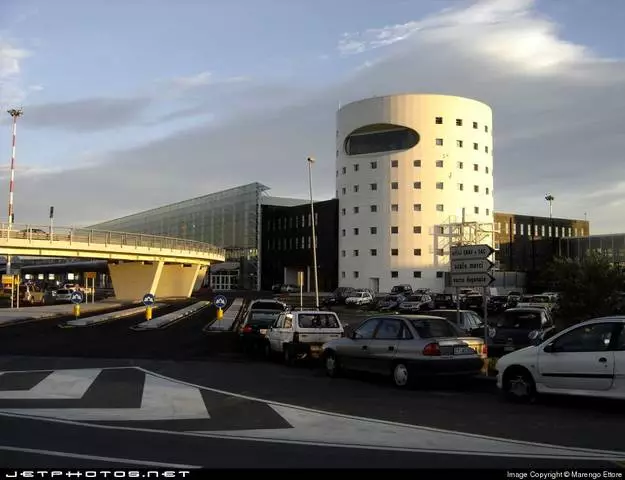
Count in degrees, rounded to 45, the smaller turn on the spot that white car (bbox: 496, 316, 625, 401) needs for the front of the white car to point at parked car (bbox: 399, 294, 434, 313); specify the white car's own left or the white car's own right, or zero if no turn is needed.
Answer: approximately 90° to the white car's own right

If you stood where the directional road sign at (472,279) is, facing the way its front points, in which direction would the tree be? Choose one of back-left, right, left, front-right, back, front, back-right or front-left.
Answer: back-left

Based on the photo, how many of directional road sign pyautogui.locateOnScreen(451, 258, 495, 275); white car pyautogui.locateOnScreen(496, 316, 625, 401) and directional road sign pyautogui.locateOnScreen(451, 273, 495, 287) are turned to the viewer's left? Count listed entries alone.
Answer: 1

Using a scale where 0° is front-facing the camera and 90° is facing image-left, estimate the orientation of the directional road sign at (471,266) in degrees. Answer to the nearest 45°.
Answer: approximately 0°

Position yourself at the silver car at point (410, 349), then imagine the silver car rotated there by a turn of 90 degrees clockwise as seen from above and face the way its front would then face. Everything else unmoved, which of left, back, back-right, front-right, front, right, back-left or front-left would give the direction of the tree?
front

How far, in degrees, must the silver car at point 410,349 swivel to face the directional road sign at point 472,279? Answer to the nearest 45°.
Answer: approximately 90° to its right

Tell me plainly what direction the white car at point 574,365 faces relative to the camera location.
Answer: facing to the left of the viewer

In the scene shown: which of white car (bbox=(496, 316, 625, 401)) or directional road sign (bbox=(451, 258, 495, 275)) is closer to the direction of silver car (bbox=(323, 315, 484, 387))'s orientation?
the directional road sign

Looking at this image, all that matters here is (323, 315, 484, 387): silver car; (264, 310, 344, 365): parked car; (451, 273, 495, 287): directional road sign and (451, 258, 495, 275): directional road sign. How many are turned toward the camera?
2

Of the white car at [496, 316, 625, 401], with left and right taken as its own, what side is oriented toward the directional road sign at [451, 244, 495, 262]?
right

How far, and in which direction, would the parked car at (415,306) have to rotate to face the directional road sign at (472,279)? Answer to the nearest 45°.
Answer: approximately 45° to its left
